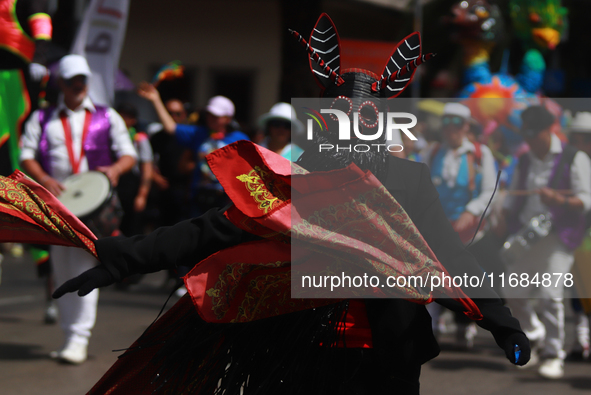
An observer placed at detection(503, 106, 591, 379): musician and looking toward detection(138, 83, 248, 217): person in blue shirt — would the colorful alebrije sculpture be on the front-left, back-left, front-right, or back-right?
front-right

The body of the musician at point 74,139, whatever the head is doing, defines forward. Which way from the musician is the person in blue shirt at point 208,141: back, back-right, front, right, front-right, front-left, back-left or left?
back-left

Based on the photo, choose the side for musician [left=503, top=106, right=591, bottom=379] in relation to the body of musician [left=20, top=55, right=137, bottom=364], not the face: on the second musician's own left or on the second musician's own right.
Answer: on the second musician's own left

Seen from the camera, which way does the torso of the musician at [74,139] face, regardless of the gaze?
toward the camera

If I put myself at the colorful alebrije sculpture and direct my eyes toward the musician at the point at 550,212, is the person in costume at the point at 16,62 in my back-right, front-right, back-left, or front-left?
front-right

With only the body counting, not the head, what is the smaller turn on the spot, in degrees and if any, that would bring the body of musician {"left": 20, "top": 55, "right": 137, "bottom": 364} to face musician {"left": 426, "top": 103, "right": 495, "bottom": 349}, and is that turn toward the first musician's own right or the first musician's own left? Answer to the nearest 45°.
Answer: approximately 90° to the first musician's own left

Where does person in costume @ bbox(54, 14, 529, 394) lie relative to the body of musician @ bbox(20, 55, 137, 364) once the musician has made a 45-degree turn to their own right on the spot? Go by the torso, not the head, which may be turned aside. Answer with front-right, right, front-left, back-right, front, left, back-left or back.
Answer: front-left

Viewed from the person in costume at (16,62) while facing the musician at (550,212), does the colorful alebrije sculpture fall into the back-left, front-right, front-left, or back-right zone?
front-left

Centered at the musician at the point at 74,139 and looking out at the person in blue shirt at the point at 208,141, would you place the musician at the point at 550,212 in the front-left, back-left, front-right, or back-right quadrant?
front-right

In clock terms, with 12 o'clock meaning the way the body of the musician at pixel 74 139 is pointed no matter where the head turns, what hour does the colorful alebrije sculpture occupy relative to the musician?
The colorful alebrije sculpture is roughly at 8 o'clock from the musician.

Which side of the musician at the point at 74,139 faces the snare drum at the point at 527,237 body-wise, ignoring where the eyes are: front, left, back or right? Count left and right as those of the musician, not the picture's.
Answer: left

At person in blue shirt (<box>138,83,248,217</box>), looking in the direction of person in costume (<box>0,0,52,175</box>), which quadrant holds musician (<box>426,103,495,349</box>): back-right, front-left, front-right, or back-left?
back-left
